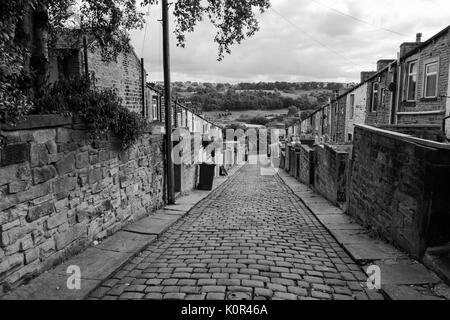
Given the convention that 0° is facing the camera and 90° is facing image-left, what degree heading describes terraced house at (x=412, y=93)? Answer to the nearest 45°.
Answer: approximately 45°

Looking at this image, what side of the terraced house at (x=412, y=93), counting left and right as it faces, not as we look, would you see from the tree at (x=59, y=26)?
front

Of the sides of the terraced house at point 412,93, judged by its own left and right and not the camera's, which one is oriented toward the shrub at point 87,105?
front

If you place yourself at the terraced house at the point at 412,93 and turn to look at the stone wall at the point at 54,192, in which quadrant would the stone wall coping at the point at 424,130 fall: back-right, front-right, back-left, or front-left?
front-left

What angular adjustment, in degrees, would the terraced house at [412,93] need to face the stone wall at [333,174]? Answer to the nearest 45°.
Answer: approximately 45° to its left

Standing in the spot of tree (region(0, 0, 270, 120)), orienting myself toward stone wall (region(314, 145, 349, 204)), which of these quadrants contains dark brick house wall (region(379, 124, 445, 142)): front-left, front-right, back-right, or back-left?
front-right
